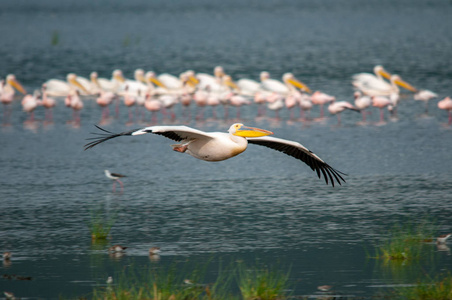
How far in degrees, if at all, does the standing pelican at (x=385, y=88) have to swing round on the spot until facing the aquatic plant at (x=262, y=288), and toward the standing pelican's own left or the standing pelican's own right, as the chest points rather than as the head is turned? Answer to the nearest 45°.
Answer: approximately 90° to the standing pelican's own right

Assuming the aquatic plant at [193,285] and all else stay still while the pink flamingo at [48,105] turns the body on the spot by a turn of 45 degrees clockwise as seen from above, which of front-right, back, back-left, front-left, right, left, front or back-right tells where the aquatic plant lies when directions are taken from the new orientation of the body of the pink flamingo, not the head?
back-left

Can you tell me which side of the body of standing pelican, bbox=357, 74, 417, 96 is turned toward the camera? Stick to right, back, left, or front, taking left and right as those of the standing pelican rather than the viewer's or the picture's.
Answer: right

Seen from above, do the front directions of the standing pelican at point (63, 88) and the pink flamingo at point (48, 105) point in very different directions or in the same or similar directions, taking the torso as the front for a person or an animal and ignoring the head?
very different directions

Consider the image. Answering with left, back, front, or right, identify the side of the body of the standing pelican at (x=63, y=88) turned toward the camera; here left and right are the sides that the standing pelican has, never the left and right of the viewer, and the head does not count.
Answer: right

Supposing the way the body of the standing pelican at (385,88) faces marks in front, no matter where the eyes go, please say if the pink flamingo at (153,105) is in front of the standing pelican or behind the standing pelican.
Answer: behind

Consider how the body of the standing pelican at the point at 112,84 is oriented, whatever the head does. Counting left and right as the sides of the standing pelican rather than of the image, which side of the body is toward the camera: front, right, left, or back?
right
